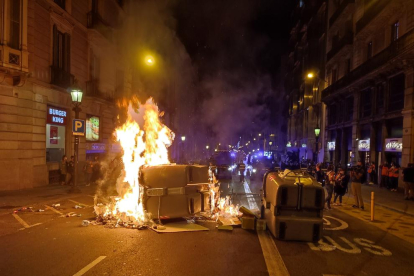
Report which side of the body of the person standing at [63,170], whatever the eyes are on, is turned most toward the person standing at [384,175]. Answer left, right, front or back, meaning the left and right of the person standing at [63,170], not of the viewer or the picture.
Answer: front

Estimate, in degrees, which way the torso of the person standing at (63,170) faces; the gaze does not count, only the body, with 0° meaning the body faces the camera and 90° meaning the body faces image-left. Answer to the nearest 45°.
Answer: approximately 270°

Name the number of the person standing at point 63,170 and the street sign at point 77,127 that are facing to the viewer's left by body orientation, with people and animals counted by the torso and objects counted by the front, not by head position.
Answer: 0

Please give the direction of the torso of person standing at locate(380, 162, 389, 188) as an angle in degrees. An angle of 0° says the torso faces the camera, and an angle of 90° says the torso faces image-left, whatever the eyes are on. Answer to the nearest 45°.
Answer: approximately 90°

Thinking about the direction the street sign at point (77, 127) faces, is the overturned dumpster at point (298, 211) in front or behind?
in front

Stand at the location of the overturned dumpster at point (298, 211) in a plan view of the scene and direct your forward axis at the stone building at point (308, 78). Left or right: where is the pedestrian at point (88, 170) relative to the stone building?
left

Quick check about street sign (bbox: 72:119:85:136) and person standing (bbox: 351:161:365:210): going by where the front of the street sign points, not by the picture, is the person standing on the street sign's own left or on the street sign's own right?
on the street sign's own left

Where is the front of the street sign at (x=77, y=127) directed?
toward the camera
